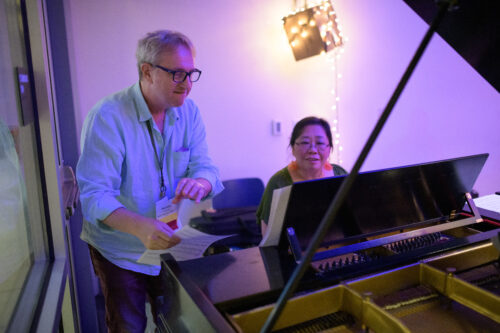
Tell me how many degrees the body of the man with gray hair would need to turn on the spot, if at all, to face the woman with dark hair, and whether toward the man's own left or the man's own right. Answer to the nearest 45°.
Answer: approximately 90° to the man's own left

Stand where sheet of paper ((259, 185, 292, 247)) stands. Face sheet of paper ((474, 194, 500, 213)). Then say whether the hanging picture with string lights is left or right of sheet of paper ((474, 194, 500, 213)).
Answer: left

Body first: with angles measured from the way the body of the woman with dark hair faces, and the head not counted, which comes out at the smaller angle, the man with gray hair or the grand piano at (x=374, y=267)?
the grand piano

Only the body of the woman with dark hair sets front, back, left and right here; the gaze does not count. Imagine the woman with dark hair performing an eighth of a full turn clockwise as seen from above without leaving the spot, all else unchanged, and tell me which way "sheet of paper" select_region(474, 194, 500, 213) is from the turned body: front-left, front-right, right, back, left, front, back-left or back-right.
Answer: left

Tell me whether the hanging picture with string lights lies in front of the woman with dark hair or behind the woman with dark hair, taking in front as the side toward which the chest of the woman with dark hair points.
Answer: behind

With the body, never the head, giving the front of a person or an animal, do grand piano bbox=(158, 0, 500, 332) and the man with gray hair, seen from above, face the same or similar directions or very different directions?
very different directions

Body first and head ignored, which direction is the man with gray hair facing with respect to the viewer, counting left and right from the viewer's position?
facing the viewer and to the right of the viewer

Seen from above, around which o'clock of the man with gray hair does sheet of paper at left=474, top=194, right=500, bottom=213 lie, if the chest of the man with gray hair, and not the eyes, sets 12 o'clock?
The sheet of paper is roughly at 11 o'clock from the man with gray hair.

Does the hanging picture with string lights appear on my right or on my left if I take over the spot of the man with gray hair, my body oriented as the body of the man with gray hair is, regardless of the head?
on my left

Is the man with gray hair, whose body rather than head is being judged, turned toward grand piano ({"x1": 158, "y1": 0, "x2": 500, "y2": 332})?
yes

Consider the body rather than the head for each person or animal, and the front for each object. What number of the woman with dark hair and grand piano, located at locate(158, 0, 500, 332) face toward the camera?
1

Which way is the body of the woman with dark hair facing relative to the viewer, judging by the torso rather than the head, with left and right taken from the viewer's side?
facing the viewer

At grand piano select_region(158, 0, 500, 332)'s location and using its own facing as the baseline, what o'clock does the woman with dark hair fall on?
The woman with dark hair is roughly at 1 o'clock from the grand piano.

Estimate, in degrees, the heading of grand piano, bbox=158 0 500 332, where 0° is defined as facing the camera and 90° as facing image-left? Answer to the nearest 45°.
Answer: approximately 135°
